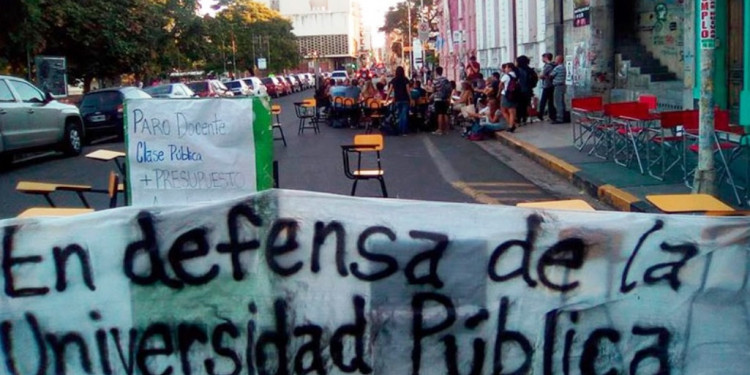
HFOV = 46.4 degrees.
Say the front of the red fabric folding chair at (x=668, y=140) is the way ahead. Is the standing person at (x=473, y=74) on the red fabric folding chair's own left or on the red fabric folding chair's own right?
on the red fabric folding chair's own right

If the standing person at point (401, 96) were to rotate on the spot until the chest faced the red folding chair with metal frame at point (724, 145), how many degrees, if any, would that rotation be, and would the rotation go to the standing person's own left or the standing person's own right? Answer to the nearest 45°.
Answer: approximately 180°

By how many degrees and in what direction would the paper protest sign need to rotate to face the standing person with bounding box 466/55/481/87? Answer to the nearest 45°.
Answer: approximately 135° to its left

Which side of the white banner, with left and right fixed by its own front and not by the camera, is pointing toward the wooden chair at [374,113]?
back
